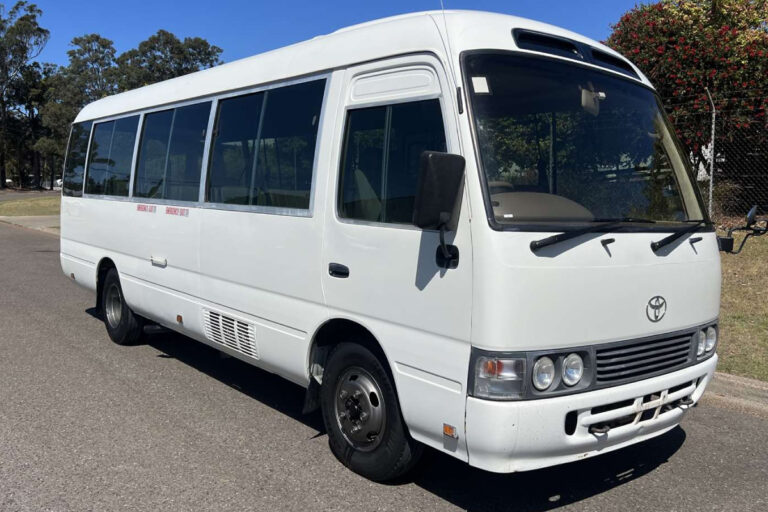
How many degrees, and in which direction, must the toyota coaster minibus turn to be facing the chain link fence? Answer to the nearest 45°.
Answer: approximately 90° to its left

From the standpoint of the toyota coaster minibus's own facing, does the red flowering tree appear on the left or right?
on its left

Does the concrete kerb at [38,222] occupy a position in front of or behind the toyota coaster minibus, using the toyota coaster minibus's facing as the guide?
behind

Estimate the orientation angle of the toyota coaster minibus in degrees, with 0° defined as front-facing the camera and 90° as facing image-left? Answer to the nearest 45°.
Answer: approximately 315°
